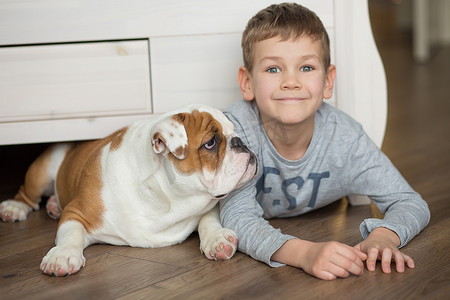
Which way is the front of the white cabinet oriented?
toward the camera

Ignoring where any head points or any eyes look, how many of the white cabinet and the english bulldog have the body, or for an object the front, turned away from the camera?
0

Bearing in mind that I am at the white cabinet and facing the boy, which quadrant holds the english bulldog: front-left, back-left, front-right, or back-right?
front-right
